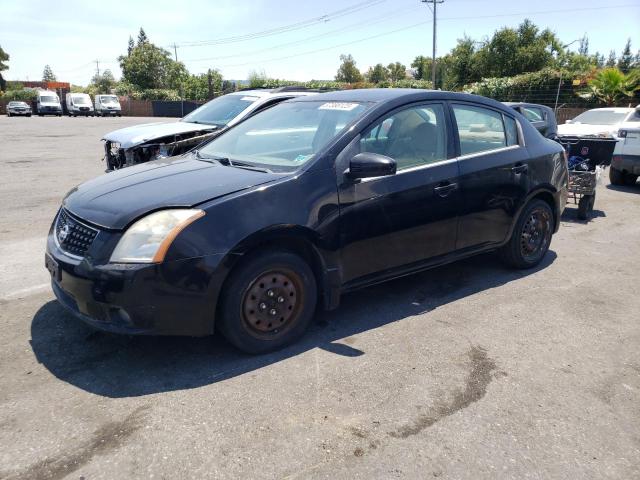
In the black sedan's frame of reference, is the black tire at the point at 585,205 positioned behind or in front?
behind

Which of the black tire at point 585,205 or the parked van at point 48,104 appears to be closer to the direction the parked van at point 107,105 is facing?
the black tire

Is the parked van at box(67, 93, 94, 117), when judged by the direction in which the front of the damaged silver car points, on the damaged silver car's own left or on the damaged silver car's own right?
on the damaged silver car's own right

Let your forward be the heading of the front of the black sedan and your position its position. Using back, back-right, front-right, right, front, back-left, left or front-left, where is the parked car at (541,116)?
back

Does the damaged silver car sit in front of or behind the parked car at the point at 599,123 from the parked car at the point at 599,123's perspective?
in front

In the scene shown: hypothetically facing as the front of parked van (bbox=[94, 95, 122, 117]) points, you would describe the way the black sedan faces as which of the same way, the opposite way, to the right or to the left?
to the right

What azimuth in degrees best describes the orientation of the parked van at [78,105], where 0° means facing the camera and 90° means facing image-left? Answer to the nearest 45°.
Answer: approximately 315°
